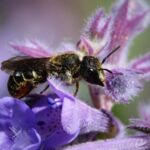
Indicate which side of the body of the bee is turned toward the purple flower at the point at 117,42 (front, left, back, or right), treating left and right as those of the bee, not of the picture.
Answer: front

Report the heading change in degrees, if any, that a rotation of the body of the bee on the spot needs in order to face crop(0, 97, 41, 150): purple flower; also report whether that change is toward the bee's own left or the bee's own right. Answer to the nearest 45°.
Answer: approximately 180°

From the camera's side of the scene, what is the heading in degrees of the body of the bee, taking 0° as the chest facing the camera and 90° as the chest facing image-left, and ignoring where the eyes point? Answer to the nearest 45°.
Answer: approximately 270°
